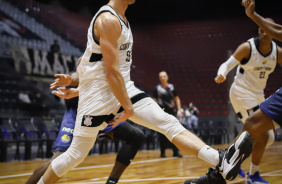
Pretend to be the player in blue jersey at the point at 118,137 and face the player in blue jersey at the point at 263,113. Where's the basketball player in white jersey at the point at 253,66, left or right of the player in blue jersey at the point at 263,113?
left

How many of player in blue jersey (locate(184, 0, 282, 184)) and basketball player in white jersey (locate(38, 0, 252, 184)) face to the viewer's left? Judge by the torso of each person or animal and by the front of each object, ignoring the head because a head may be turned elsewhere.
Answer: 1

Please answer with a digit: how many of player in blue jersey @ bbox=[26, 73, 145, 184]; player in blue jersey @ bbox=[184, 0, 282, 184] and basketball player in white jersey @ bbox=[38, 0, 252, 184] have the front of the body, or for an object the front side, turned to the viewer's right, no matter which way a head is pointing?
2

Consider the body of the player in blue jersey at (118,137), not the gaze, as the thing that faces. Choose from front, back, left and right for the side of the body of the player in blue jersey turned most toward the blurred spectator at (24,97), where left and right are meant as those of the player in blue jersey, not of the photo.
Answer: back

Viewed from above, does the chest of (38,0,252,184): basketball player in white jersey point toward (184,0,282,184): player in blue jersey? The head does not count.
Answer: yes

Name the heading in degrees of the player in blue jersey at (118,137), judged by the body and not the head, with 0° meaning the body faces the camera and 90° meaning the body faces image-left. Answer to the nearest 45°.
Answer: approximately 270°

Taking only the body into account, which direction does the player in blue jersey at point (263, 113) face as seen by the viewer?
to the viewer's left

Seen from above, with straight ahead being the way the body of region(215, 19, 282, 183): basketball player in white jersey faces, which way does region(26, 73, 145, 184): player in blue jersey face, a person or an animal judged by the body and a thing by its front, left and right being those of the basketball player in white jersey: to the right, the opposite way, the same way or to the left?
to the left

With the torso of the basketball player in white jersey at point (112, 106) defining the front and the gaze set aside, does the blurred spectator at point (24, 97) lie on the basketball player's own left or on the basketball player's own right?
on the basketball player's own left

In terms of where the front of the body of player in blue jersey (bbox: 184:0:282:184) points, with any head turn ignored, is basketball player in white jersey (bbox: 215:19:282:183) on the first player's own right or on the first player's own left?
on the first player's own right

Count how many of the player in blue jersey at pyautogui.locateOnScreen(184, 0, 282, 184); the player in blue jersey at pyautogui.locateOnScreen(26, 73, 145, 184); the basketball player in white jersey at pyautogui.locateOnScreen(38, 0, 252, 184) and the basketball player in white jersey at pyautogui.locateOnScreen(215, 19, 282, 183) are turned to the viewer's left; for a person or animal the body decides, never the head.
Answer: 1

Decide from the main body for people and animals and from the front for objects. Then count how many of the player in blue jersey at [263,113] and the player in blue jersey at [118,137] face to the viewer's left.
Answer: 1

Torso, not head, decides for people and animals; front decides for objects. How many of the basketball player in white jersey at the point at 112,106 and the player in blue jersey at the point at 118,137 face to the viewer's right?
2

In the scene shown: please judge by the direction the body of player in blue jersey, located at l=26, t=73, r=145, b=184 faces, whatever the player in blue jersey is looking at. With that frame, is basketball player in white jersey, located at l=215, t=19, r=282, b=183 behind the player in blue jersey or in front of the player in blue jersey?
in front

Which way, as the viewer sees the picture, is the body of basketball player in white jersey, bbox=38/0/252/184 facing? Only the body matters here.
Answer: to the viewer's right
